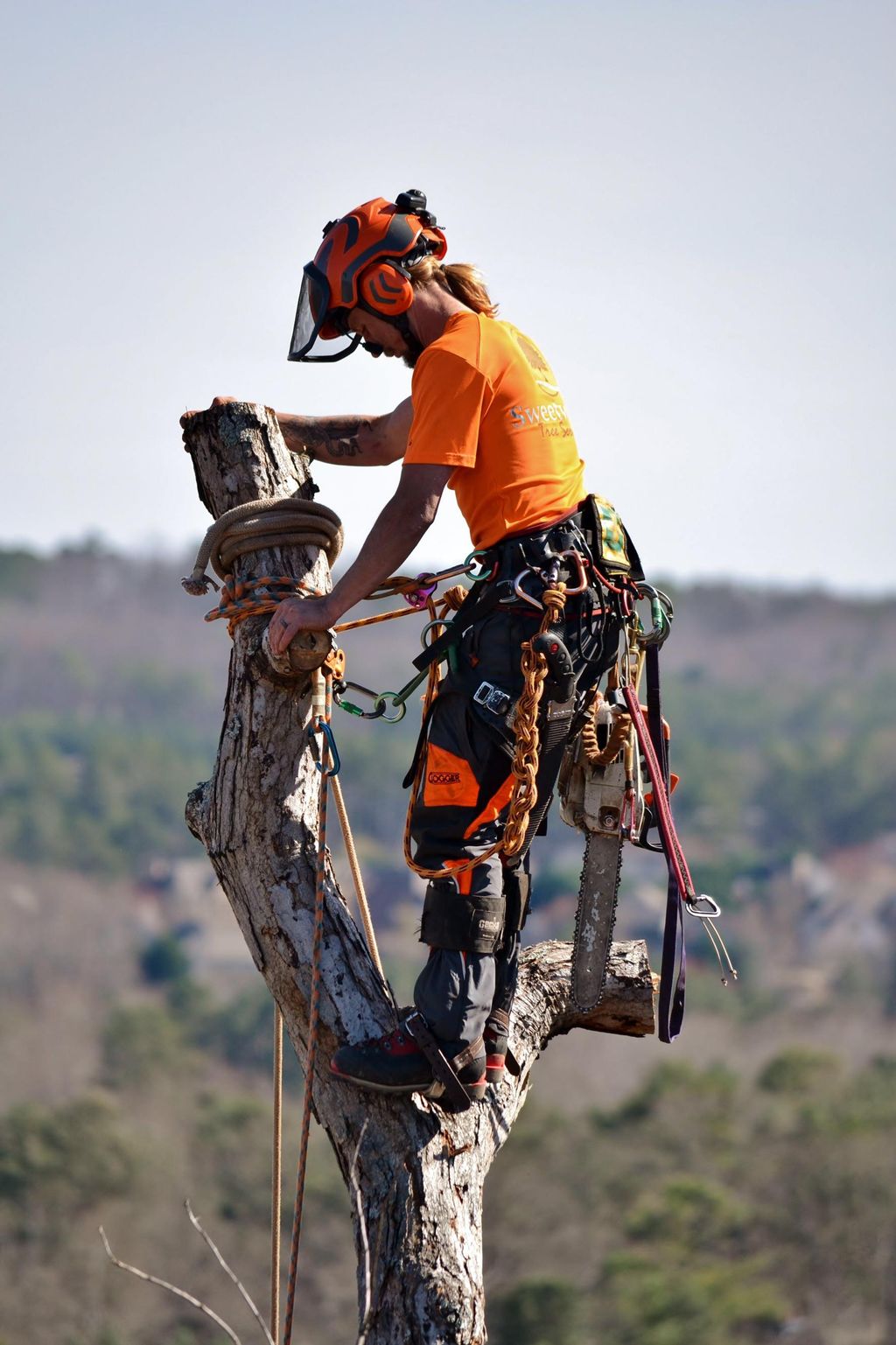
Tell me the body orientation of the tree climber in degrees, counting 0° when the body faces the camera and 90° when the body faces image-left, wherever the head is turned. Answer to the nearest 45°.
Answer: approximately 90°
